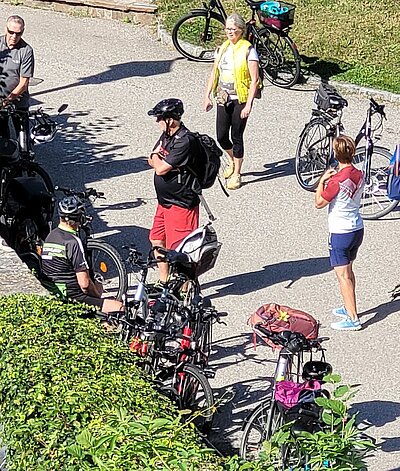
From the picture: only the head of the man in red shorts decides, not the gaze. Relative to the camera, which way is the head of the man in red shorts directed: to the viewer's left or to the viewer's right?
to the viewer's left

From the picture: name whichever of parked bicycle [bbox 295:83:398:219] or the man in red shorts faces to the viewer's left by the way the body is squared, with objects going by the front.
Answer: the man in red shorts

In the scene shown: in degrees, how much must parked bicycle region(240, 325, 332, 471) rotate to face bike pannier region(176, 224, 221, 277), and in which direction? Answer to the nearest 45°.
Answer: approximately 90° to its right

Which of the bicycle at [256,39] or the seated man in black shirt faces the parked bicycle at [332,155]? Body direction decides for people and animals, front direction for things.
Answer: the seated man in black shirt

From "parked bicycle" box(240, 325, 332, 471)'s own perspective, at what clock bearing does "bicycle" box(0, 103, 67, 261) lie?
The bicycle is roughly at 3 o'clock from the parked bicycle.

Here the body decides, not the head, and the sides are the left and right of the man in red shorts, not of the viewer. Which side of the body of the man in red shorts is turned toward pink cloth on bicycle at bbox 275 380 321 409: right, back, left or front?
left

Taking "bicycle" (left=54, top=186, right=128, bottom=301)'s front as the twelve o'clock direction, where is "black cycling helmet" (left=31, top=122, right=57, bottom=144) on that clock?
The black cycling helmet is roughly at 7 o'clock from the bicycle.

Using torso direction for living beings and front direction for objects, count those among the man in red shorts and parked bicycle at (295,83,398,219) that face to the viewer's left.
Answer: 1

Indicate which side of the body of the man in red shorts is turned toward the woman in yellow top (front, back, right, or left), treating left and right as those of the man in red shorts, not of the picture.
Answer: right

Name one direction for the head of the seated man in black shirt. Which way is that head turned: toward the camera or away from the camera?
away from the camera

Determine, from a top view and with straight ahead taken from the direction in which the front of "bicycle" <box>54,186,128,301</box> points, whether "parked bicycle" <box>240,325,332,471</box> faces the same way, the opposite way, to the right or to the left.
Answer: to the right

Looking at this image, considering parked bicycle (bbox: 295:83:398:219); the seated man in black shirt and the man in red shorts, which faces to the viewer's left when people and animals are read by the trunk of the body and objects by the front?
the man in red shorts

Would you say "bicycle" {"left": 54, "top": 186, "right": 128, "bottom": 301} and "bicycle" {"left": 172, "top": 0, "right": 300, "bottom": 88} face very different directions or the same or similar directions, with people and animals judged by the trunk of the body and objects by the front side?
very different directions

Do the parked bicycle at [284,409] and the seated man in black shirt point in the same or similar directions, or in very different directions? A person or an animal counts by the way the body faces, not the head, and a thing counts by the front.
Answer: very different directions

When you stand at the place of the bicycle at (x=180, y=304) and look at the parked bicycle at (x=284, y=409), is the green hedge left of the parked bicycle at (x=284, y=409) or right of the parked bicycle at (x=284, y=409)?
right

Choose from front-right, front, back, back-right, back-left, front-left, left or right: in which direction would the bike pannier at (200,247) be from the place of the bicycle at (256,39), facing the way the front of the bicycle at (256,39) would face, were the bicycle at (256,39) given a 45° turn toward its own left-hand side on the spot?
left
